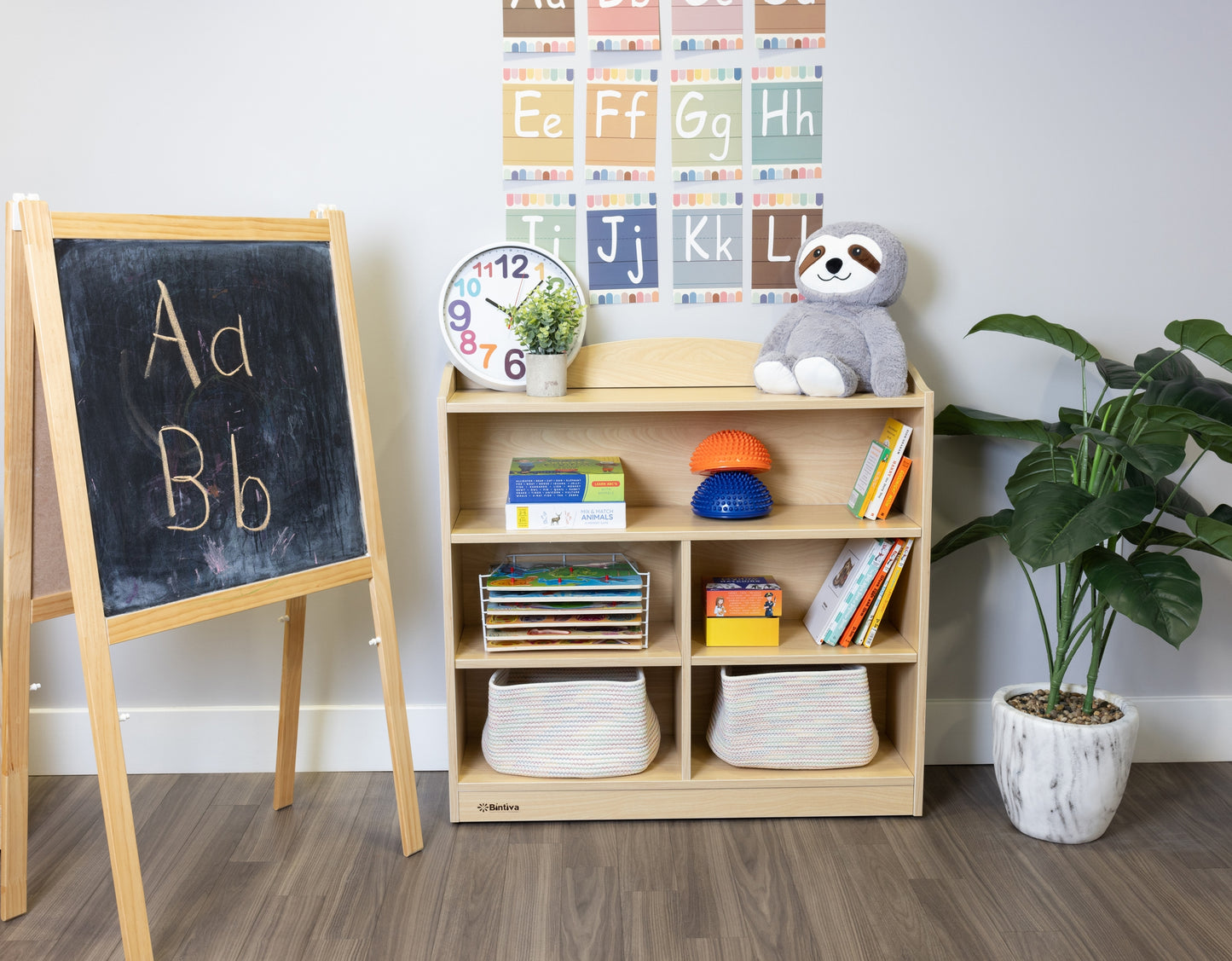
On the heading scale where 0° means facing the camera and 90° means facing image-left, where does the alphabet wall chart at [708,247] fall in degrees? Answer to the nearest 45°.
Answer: approximately 0°

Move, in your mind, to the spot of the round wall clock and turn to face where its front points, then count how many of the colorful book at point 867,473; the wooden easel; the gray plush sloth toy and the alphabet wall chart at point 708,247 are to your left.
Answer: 3

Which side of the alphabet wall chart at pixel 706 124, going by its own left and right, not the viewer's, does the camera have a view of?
front

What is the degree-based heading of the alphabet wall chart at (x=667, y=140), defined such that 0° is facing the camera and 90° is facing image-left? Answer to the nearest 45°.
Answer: approximately 0°

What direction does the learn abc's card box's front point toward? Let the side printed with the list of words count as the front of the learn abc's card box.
toward the camera

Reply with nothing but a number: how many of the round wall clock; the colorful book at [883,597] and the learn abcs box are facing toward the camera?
2

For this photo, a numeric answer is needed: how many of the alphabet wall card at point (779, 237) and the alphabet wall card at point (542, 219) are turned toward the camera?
2
